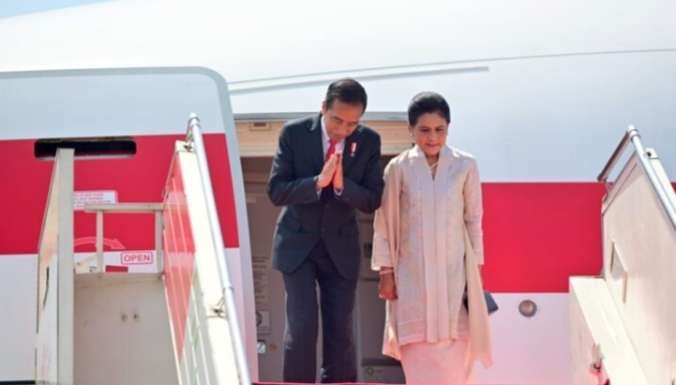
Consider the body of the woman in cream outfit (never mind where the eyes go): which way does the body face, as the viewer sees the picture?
toward the camera

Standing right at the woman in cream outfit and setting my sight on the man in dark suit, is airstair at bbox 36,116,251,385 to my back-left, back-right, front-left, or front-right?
front-left

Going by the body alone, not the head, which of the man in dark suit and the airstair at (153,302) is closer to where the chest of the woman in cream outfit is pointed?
the airstair

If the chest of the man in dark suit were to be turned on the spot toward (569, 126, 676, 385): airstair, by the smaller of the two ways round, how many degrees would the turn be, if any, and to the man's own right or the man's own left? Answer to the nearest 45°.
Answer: approximately 90° to the man's own left

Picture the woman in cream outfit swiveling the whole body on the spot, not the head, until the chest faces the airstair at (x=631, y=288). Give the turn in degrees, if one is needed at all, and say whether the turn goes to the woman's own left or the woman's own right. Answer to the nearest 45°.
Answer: approximately 90° to the woman's own left

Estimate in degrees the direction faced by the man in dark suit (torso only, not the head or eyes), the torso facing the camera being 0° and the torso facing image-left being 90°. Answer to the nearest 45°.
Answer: approximately 0°

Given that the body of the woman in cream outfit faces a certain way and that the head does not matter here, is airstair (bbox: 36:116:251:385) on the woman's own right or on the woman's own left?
on the woman's own right

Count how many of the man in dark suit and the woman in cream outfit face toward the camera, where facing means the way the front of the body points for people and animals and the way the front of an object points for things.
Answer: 2

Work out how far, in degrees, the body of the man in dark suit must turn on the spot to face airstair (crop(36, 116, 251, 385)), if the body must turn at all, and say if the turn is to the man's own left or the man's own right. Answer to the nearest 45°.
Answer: approximately 45° to the man's own right
